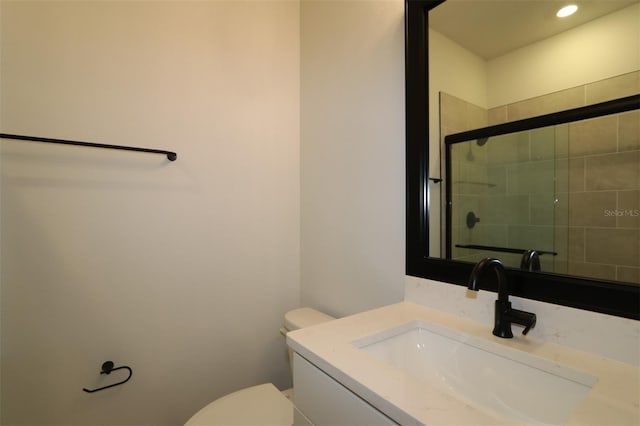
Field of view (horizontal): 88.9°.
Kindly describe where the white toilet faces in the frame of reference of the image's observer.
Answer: facing the viewer and to the left of the viewer

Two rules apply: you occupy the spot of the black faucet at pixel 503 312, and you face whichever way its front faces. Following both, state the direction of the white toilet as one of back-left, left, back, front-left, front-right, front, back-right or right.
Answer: front-right

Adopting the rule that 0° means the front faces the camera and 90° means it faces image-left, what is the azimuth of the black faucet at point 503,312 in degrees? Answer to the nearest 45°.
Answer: approximately 45°

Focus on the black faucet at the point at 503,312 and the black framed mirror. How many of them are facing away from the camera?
0

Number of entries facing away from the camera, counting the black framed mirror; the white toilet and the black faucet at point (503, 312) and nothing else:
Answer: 0

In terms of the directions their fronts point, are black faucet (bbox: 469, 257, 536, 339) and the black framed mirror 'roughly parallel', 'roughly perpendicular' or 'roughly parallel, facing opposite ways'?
roughly parallel

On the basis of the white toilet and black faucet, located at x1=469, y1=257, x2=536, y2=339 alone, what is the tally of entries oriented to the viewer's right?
0

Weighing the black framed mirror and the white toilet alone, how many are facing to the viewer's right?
0

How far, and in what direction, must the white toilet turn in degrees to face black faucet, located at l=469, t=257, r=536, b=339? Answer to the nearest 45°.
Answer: approximately 90° to its left
